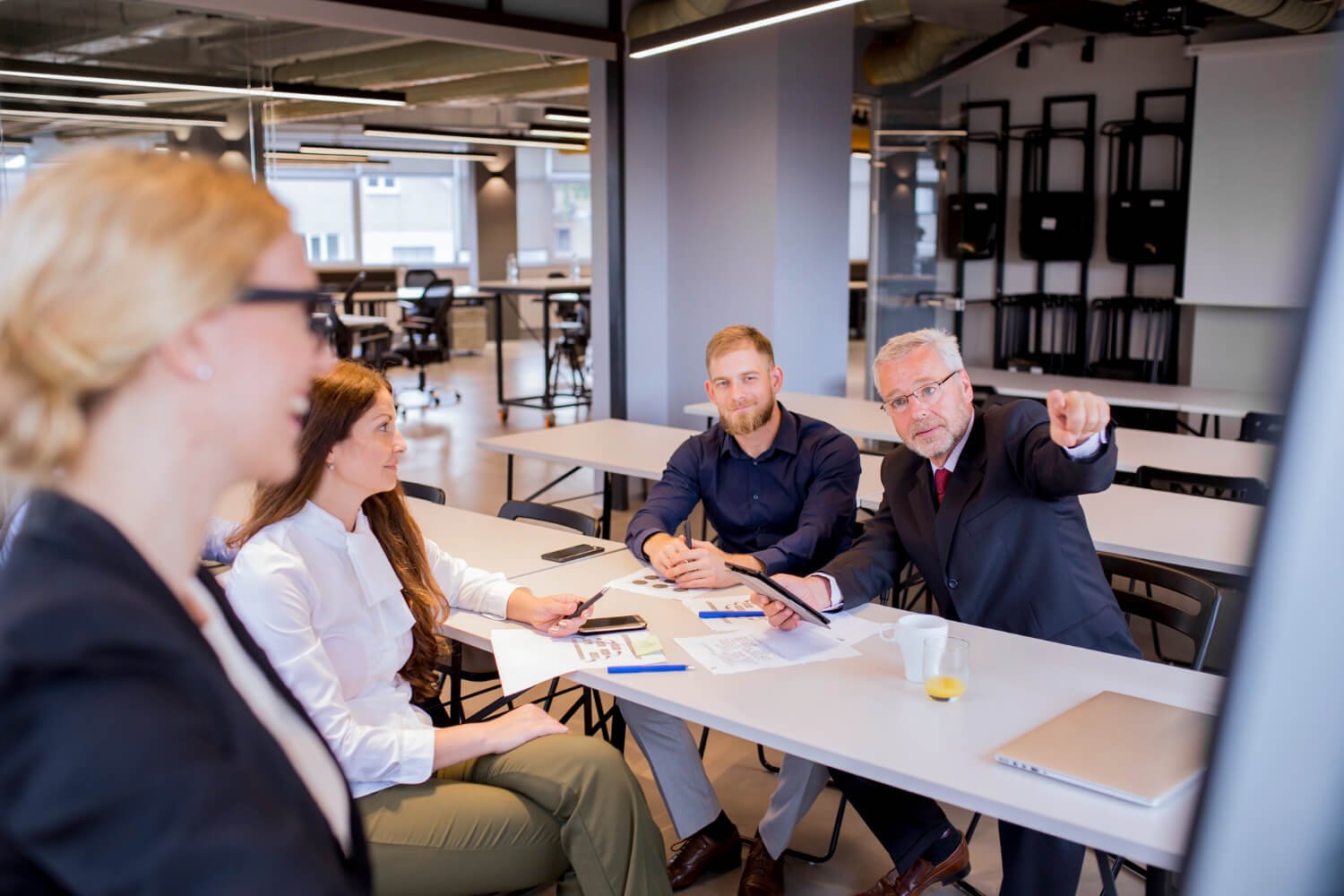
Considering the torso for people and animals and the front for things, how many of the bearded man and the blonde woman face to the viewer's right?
1

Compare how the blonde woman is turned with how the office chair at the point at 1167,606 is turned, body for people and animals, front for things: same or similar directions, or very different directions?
very different directions

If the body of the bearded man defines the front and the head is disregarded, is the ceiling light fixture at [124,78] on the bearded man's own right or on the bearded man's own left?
on the bearded man's own right

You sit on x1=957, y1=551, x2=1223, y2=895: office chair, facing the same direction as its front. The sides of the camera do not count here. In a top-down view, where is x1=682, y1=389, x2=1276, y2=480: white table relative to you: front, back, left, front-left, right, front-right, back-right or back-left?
back-right
